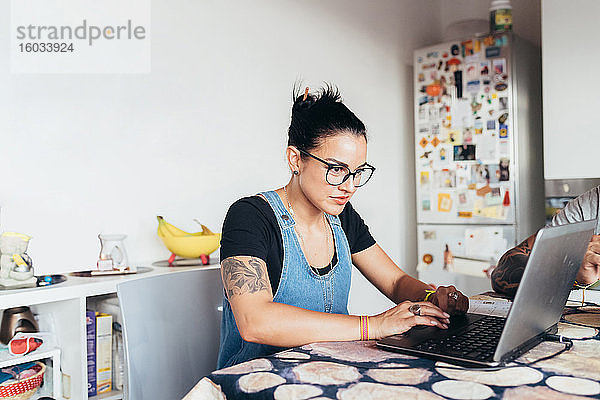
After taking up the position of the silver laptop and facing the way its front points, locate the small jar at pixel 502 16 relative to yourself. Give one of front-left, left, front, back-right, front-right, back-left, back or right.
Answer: front-right

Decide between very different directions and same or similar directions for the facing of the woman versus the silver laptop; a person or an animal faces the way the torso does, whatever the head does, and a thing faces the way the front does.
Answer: very different directions

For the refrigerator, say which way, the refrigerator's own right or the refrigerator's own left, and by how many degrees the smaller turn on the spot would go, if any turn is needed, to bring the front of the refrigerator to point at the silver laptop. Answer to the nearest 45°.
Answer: approximately 45° to the refrigerator's own left

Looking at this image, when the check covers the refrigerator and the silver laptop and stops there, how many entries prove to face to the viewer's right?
0

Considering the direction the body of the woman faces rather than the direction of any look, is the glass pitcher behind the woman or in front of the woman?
behind

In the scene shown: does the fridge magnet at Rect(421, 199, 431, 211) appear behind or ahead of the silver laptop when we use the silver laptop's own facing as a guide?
ahead

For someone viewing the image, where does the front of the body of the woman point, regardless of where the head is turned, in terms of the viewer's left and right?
facing the viewer and to the right of the viewer

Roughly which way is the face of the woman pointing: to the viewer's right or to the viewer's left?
to the viewer's right

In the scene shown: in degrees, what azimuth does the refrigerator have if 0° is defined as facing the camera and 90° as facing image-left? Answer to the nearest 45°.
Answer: approximately 45°

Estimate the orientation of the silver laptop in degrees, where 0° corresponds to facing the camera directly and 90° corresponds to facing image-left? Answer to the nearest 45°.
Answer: approximately 135°

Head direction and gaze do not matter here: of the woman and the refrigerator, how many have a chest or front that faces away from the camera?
0
